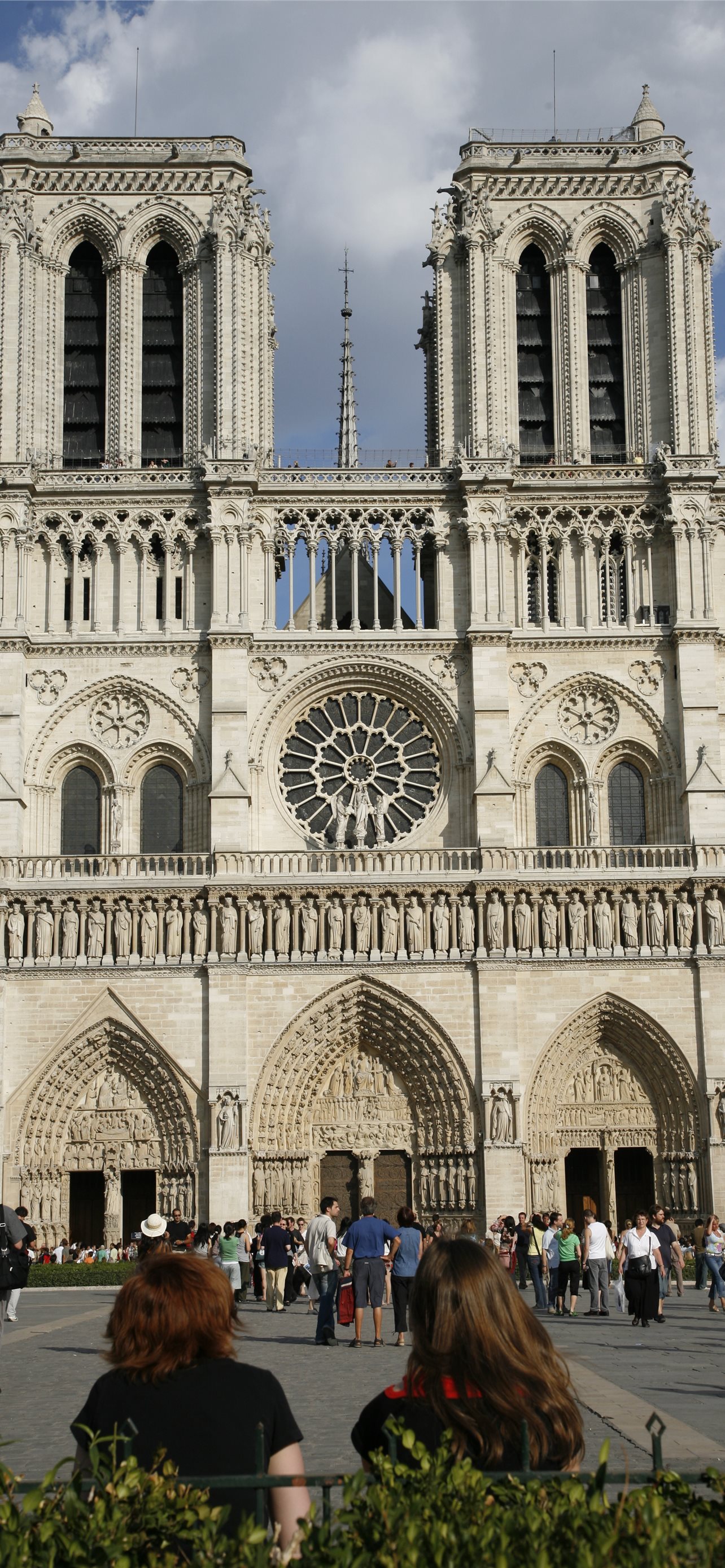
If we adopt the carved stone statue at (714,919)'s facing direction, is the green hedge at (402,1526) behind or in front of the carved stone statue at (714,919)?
in front

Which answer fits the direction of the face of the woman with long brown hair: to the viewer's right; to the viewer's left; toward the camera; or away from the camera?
away from the camera

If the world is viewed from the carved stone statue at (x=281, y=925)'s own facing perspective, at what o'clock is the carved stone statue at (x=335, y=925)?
the carved stone statue at (x=335, y=925) is roughly at 9 o'clock from the carved stone statue at (x=281, y=925).

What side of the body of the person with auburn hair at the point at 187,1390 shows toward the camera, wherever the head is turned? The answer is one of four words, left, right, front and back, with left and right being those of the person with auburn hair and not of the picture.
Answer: back

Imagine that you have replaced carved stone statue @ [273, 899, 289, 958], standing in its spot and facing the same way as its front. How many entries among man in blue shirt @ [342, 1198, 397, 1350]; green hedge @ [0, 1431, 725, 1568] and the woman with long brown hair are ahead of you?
3

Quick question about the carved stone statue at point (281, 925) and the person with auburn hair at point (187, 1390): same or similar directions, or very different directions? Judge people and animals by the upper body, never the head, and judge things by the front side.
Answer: very different directions

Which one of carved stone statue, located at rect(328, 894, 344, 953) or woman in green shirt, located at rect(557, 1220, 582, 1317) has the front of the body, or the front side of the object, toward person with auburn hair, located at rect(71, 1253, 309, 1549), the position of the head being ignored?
the carved stone statue

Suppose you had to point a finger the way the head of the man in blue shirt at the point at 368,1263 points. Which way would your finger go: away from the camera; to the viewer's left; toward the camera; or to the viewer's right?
away from the camera

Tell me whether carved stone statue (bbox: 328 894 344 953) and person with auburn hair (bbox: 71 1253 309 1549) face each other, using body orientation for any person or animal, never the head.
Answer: yes

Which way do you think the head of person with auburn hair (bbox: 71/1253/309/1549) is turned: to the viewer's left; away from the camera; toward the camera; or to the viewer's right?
away from the camera

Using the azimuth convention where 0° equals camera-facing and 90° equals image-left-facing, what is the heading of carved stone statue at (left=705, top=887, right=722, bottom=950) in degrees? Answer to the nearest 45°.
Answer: approximately 0°

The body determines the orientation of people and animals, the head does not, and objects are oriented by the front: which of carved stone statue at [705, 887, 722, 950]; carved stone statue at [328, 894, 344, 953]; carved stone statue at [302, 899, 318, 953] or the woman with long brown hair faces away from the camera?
the woman with long brown hair

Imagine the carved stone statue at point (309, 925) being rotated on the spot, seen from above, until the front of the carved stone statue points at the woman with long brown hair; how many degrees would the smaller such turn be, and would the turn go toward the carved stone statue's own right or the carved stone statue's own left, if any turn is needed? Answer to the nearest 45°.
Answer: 0° — it already faces them

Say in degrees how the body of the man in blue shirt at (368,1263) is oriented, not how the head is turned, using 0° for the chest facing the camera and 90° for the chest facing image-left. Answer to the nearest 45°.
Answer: approximately 180°
